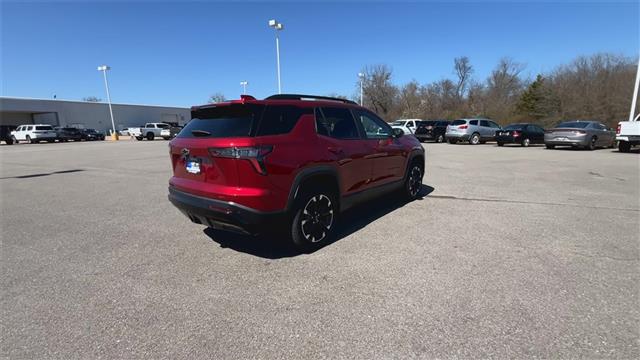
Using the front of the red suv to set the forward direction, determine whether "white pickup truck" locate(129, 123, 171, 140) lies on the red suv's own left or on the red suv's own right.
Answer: on the red suv's own left

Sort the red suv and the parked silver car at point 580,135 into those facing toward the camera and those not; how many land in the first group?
0

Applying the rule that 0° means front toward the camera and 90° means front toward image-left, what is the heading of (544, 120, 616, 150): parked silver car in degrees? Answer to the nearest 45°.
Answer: approximately 225°

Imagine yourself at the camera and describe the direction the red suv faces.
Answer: facing away from the viewer and to the right of the viewer

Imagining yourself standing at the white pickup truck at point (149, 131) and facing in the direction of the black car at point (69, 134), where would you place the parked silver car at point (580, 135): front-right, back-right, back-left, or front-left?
back-left

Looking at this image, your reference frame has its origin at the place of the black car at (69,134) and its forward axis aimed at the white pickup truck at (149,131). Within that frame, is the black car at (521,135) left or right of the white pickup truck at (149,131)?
right

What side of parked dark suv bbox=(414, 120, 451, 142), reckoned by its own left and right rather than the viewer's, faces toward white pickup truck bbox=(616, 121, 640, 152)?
right

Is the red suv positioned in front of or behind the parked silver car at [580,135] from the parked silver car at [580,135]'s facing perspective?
behind

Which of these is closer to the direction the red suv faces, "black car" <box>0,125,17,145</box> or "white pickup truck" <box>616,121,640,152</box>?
the white pickup truck

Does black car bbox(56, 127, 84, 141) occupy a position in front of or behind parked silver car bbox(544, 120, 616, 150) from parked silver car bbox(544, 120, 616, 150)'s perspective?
behind
